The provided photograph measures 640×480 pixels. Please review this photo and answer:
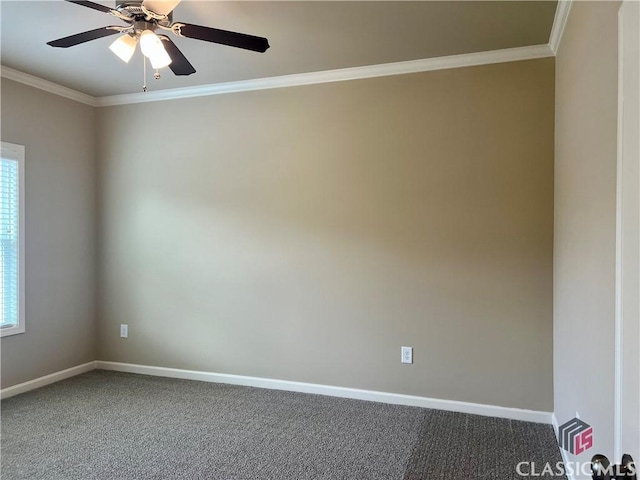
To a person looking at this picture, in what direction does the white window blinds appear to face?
facing the viewer and to the right of the viewer

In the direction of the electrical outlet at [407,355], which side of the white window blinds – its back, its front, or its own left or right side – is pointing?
front

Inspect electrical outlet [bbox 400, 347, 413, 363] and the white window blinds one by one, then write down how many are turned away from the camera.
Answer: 0

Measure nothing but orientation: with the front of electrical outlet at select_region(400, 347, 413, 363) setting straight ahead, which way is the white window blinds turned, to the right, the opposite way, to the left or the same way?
to the left

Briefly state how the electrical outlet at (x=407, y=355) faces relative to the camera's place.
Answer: facing the viewer

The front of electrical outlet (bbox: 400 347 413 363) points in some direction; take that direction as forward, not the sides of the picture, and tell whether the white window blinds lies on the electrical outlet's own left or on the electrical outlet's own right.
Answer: on the electrical outlet's own right
